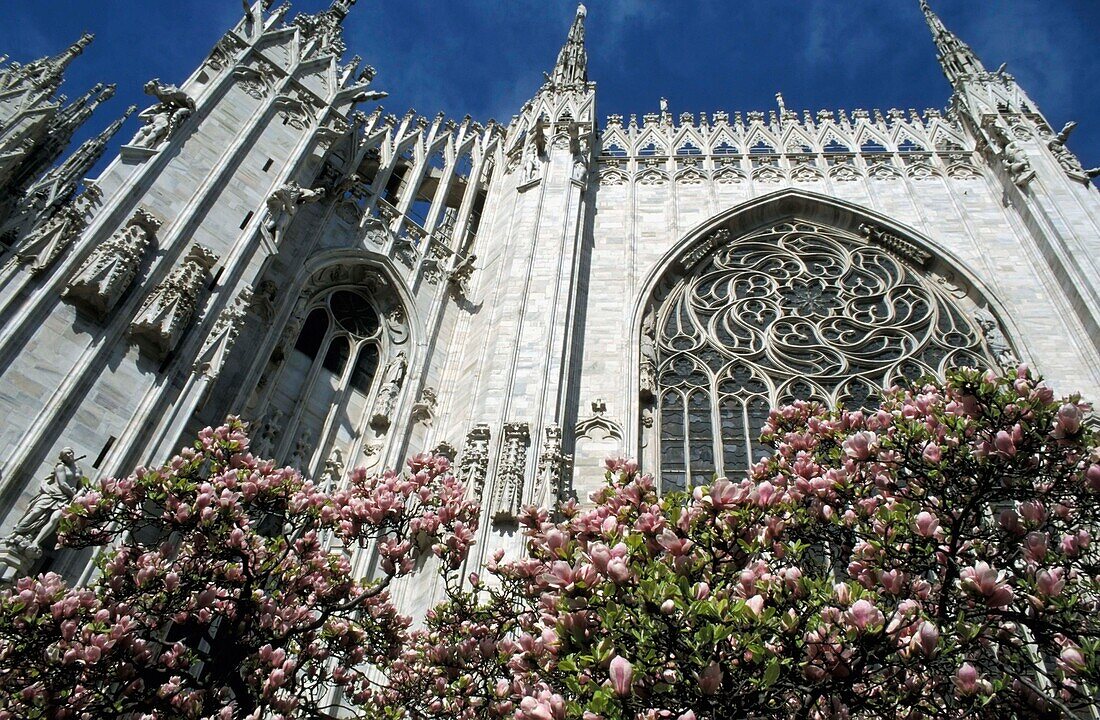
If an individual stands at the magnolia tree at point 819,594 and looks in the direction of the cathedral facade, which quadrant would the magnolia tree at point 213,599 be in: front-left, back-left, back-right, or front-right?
front-left

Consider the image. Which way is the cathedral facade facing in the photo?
toward the camera
